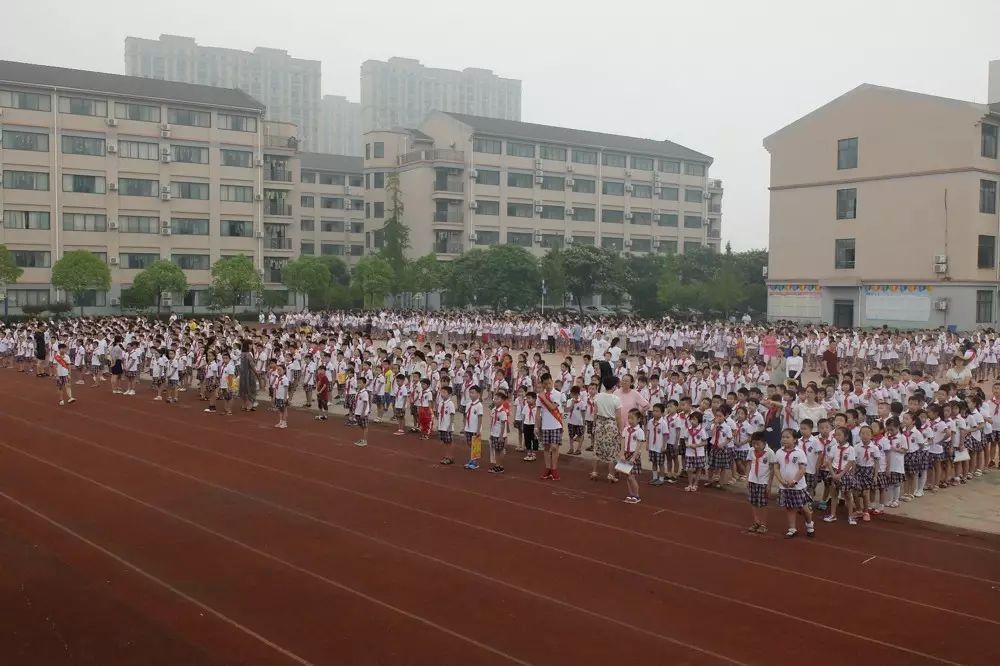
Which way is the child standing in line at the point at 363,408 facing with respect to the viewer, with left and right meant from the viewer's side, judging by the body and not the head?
facing the viewer and to the left of the viewer

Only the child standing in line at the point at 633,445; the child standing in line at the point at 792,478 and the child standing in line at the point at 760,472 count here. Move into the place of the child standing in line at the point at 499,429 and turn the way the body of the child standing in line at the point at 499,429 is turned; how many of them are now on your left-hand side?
3

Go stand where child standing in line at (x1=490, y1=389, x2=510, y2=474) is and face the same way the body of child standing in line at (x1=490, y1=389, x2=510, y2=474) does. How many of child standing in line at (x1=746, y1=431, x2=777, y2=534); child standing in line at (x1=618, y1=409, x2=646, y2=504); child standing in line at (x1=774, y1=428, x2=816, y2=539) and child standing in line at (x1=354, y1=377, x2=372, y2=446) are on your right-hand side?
1

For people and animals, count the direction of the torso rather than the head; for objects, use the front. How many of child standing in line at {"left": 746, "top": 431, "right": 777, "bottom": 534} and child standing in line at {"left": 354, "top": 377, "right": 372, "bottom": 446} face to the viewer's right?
0

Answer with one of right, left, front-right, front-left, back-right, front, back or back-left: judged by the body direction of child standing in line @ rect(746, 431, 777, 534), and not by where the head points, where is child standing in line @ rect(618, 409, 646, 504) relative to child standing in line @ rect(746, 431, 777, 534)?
right

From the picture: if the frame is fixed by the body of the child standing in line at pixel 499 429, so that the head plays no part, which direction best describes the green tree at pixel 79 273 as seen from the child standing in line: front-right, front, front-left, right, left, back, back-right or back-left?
right

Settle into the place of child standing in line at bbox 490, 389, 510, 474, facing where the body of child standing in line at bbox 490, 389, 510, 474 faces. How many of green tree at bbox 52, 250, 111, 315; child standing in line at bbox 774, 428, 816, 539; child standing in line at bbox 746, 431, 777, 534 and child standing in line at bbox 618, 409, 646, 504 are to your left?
3

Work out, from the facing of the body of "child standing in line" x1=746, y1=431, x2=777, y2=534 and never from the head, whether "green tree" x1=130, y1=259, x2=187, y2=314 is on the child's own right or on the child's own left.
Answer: on the child's own right

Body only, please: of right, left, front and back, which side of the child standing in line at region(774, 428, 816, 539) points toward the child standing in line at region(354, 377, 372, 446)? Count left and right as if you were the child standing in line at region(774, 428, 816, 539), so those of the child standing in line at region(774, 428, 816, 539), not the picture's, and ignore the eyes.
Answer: right

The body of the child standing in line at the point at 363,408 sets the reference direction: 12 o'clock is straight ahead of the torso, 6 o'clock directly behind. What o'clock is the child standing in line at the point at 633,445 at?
the child standing in line at the point at 633,445 is roughly at 9 o'clock from the child standing in line at the point at 363,408.

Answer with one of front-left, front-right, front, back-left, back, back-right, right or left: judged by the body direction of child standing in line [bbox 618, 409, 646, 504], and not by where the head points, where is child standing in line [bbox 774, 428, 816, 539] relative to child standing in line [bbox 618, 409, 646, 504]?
left
